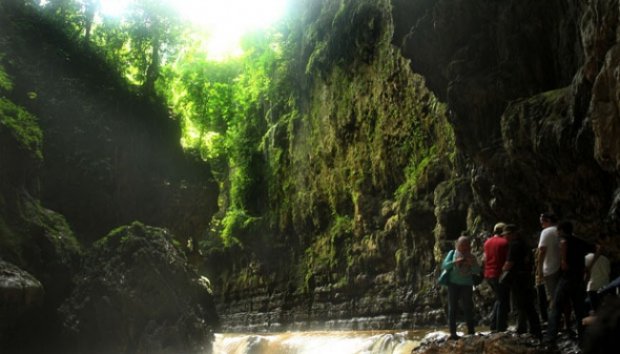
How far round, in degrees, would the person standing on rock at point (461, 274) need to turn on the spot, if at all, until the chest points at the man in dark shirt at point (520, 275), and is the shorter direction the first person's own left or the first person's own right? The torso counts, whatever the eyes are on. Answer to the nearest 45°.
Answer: approximately 45° to the first person's own left

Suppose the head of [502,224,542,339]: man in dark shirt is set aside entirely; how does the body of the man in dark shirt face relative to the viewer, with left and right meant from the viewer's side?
facing to the left of the viewer

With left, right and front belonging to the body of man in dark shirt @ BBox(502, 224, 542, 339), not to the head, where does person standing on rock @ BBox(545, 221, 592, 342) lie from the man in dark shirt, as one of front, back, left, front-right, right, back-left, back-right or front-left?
back-left

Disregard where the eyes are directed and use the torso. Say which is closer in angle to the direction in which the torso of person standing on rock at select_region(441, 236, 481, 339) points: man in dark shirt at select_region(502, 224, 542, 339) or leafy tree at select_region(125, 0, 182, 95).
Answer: the man in dark shirt

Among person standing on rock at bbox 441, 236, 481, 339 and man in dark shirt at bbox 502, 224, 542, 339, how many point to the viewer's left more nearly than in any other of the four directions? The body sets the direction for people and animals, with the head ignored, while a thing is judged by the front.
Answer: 1

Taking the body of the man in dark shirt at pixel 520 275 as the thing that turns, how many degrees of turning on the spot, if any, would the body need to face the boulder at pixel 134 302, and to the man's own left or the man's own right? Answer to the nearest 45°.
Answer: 0° — they already face it

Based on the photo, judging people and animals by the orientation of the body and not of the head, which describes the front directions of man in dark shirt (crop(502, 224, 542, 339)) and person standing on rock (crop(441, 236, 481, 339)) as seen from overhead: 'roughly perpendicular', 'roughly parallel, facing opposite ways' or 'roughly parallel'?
roughly perpendicular

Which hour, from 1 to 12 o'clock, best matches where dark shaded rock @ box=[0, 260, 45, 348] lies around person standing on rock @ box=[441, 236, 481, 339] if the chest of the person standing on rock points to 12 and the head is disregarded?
The dark shaded rock is roughly at 3 o'clock from the person standing on rock.
